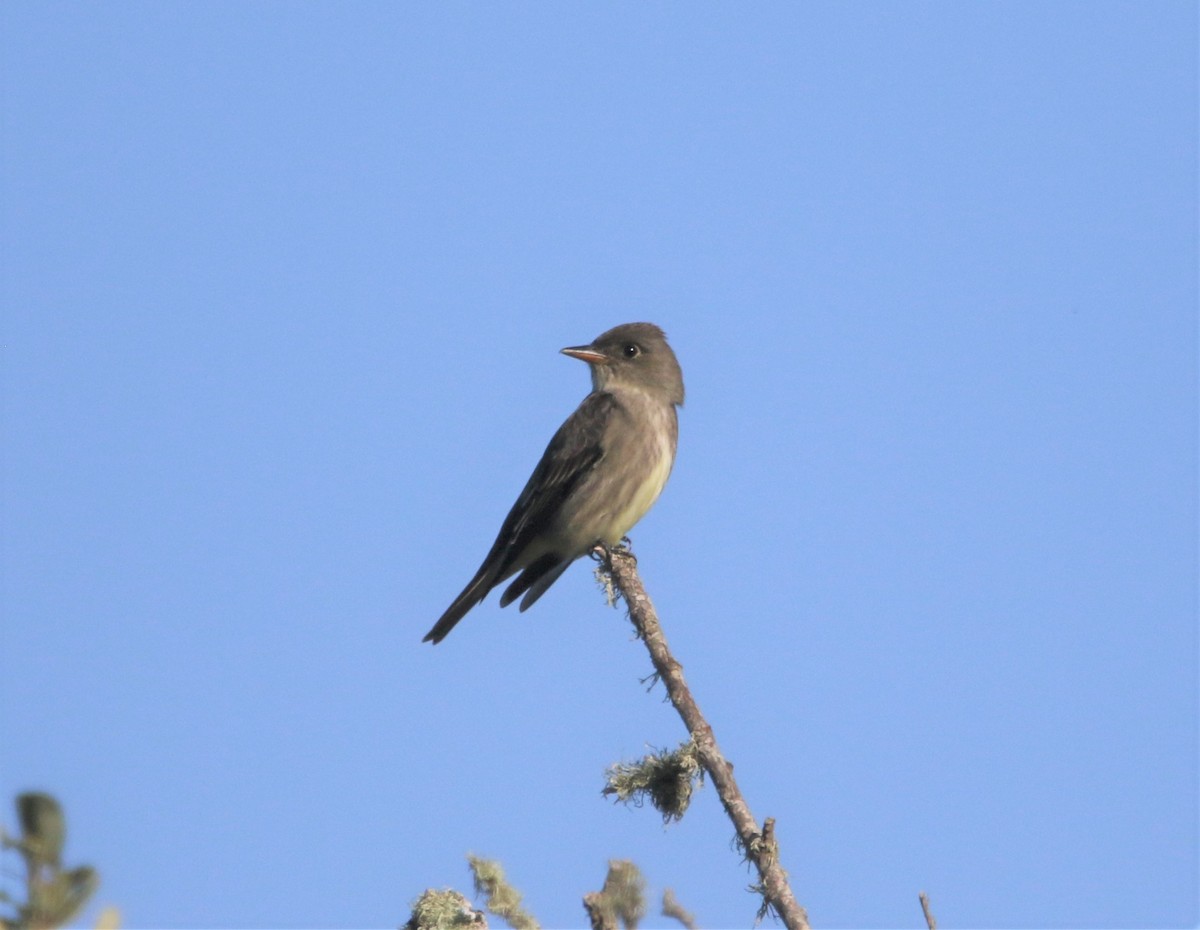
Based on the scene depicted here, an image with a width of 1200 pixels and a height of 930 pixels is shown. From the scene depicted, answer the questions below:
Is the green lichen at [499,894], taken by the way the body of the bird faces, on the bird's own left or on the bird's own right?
on the bird's own right

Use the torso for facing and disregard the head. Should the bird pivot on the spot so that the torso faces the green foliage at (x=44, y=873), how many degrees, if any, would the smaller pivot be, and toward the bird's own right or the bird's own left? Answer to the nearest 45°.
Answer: approximately 90° to the bird's own right

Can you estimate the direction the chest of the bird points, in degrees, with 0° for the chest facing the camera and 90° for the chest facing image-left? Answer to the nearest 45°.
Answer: approximately 270°

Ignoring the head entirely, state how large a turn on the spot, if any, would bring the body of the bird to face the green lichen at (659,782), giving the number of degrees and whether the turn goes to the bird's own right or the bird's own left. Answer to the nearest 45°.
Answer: approximately 45° to the bird's own left

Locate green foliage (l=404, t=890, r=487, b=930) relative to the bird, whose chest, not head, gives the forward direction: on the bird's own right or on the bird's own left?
on the bird's own right
